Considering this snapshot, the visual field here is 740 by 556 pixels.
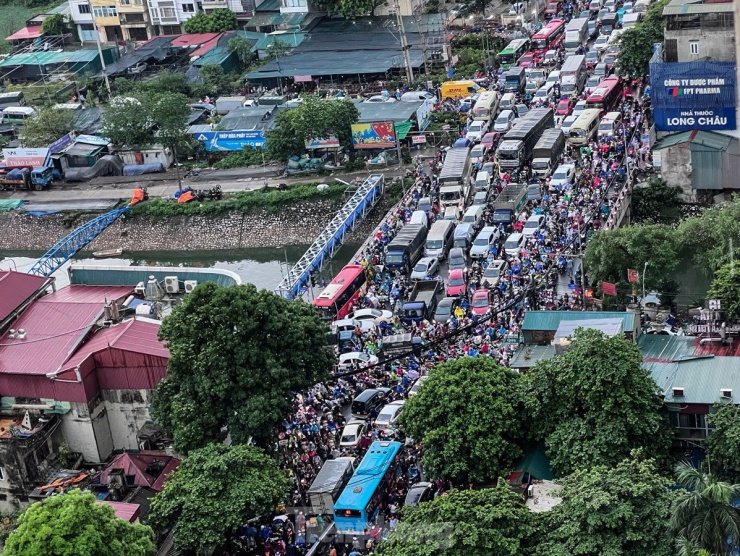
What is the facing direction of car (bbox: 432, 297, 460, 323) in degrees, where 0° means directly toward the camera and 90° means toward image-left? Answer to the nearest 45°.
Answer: approximately 45°

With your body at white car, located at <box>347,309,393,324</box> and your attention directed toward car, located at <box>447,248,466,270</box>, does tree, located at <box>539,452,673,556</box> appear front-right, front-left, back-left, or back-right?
back-right

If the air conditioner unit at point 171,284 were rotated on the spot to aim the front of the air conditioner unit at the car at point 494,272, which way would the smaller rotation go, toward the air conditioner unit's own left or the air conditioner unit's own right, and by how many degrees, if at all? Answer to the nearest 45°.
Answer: approximately 90° to the air conditioner unit's own left

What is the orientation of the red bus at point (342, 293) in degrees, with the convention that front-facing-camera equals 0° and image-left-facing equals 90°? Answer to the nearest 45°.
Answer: approximately 45°

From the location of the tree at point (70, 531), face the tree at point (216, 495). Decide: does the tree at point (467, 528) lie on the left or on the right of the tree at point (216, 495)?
right

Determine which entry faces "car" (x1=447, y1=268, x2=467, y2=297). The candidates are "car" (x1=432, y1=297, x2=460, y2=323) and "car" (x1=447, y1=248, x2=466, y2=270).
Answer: "car" (x1=447, y1=248, x2=466, y2=270)

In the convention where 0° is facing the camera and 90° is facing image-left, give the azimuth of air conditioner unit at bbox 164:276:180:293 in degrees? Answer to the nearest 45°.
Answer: approximately 0°

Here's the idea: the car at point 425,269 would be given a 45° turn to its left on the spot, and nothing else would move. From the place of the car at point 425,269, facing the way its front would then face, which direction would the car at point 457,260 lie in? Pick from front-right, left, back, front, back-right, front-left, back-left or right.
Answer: left
